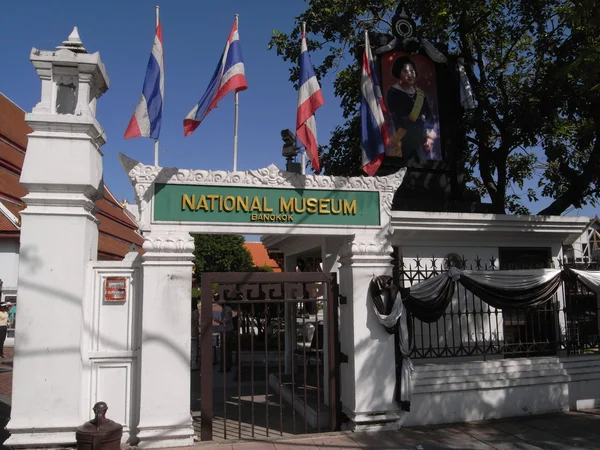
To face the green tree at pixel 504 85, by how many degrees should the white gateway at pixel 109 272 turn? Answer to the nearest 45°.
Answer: approximately 135° to its left

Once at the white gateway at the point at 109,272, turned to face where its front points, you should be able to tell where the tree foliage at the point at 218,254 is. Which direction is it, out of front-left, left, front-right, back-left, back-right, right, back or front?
back

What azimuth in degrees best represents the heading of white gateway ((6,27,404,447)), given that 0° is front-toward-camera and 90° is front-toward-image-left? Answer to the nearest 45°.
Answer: approximately 0°

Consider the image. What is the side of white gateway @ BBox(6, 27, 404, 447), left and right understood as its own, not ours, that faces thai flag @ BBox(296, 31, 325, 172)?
left

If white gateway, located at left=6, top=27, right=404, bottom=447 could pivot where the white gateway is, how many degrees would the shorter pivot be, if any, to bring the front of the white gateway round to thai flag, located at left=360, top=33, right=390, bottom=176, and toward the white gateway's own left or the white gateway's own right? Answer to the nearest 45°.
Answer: approximately 90° to the white gateway's own left
